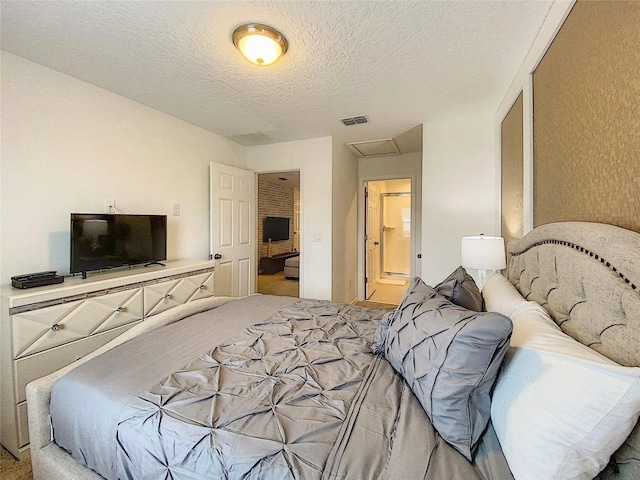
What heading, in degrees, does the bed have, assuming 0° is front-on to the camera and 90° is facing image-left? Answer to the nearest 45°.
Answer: approximately 90°

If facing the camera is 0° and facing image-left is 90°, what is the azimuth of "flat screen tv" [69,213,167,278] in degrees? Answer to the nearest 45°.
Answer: approximately 315°

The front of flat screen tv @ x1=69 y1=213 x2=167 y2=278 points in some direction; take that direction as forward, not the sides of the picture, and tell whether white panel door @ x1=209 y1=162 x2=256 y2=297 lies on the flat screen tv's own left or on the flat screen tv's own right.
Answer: on the flat screen tv's own left

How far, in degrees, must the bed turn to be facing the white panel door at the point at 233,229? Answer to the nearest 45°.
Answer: approximately 45° to its right

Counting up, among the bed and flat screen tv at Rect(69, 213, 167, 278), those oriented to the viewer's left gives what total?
1

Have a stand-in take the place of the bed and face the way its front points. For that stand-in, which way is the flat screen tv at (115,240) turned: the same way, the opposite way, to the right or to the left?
the opposite way

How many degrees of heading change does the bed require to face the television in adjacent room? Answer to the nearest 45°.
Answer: approximately 90° to its right

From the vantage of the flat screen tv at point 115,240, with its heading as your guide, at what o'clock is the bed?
The bed is roughly at 1 o'clock from the flat screen tv.
